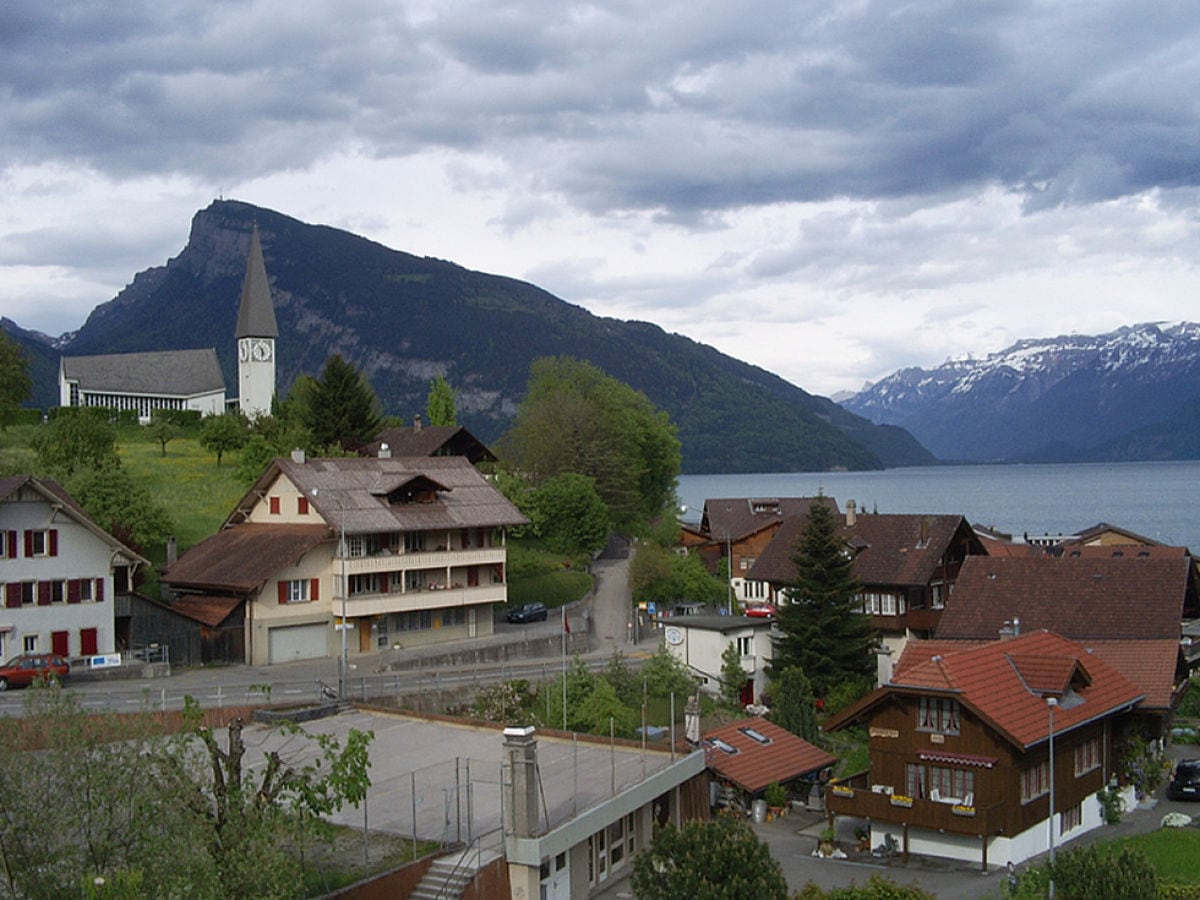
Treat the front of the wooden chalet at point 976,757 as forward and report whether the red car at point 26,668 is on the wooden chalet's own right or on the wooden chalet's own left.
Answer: on the wooden chalet's own right

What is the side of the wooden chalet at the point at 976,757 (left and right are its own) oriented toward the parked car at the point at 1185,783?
back

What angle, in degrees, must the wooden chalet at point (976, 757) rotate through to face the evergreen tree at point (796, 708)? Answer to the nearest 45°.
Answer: approximately 90° to its right

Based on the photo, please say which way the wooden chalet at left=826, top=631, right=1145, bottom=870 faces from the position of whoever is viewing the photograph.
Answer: facing the viewer and to the left of the viewer

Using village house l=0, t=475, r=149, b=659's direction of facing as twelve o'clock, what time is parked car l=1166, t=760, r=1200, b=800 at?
The parked car is roughly at 10 o'clock from the village house.

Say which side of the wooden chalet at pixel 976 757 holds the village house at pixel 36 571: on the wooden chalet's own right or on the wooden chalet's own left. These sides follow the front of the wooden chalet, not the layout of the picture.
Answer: on the wooden chalet's own right

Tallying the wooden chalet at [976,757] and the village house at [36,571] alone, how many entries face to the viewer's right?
0

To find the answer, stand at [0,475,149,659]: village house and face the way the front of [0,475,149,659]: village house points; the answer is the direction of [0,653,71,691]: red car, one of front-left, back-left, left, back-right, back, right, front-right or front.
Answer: front

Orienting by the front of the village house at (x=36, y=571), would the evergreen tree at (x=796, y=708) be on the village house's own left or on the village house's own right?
on the village house's own left

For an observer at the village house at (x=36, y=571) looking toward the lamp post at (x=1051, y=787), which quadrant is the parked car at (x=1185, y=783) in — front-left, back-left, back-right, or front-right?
front-left

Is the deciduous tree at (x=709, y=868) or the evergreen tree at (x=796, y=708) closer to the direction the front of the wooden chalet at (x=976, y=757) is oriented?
the deciduous tree

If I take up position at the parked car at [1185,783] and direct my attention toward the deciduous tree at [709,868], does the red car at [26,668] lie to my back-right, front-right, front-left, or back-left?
front-right

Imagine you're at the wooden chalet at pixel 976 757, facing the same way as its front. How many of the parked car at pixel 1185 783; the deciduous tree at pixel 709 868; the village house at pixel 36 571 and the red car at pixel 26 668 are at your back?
1

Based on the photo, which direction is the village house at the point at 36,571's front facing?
toward the camera
